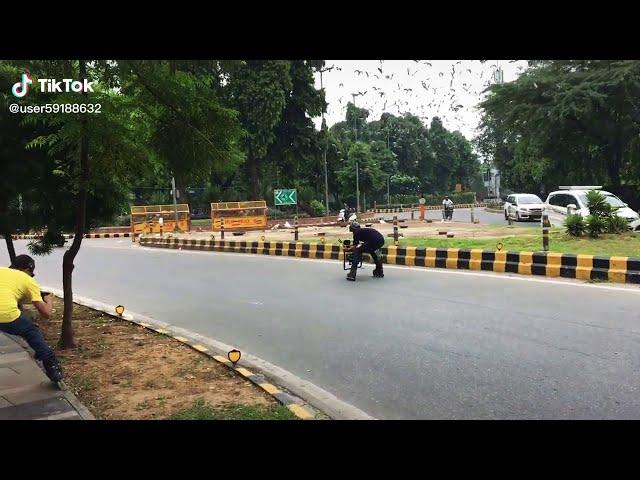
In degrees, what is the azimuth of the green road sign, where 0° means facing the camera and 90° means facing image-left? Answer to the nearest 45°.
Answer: approximately 0°

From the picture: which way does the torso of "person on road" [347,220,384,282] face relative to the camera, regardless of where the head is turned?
to the viewer's left

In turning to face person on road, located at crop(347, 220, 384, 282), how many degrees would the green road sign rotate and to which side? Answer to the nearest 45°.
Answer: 0° — it already faces them

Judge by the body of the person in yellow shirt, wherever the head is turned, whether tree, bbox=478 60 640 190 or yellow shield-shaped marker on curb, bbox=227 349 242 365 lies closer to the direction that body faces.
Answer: the tree

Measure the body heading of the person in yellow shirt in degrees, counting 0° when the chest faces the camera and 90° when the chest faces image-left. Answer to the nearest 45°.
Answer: approximately 225°

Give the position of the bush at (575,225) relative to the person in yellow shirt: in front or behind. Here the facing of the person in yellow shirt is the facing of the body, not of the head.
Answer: in front

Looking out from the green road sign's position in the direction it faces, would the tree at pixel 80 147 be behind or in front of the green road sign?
in front

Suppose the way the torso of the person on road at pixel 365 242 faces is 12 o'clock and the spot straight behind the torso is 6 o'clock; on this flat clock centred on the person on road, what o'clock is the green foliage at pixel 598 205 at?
The green foliage is roughly at 5 o'clock from the person on road.

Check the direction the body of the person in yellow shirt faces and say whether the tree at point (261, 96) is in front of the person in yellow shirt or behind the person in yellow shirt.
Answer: in front

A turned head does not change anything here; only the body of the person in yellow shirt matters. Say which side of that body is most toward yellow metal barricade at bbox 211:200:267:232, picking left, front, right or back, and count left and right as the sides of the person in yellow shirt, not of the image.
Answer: front

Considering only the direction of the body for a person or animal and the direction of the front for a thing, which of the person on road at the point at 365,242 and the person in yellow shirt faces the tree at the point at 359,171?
the person in yellow shirt
